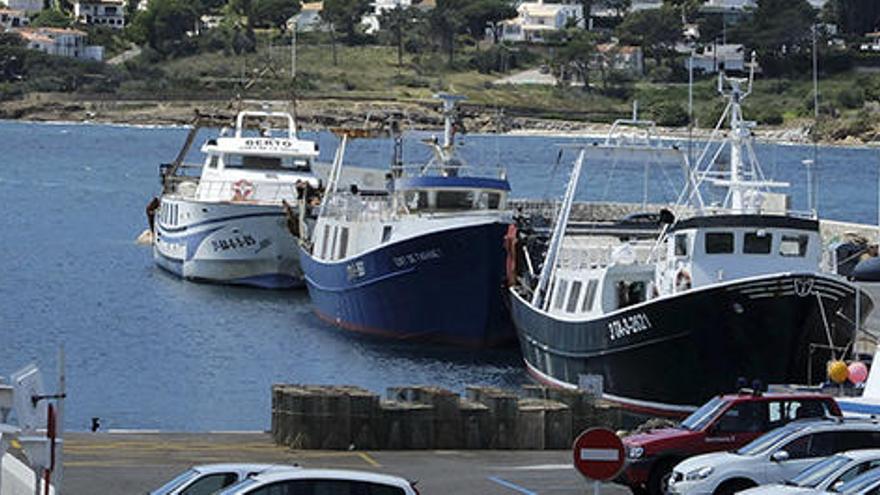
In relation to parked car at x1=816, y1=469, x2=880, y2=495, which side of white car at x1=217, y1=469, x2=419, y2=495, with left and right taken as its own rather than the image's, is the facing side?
back

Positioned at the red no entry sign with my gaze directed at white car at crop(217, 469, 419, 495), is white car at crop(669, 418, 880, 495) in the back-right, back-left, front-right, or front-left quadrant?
back-right

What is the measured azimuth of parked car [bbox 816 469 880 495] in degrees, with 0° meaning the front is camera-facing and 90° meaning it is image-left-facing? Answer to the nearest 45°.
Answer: approximately 45°

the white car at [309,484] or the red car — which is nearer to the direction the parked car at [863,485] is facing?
the white car

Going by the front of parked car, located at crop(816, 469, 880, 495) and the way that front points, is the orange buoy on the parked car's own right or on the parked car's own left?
on the parked car's own right

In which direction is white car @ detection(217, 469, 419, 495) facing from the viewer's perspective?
to the viewer's left

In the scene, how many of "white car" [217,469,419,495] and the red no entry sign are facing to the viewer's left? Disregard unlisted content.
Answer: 1

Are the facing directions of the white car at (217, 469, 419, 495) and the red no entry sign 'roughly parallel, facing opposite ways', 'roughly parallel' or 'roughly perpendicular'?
roughly perpendicular

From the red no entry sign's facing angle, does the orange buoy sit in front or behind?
behind
